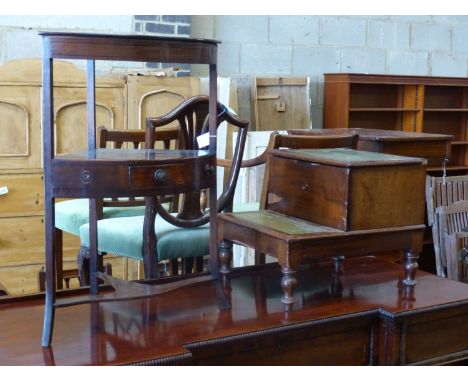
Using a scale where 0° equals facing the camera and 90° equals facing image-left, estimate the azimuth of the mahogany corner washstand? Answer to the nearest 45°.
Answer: approximately 315°

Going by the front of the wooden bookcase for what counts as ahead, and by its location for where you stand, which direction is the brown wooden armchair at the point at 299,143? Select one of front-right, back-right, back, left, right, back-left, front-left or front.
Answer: front-right

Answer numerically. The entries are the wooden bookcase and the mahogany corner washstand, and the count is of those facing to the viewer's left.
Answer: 0

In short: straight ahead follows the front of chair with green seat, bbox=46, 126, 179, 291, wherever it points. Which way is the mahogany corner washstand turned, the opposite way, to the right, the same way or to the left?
to the left

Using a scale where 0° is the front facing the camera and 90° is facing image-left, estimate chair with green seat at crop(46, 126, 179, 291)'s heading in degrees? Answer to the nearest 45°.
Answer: approximately 45°

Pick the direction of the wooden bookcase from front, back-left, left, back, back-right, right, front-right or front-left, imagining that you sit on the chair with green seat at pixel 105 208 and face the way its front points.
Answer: back

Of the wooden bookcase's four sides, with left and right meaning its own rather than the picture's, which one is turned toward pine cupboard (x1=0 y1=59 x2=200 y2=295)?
right

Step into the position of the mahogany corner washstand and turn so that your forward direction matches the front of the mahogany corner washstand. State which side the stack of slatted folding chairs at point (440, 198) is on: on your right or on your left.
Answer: on your left

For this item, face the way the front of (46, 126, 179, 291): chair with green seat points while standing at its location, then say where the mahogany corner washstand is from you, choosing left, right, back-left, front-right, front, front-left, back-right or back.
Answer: front-left
